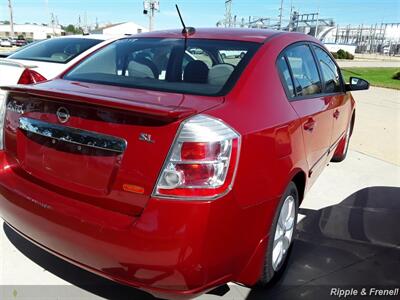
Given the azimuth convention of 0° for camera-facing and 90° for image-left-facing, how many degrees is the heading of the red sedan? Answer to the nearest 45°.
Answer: approximately 225°
